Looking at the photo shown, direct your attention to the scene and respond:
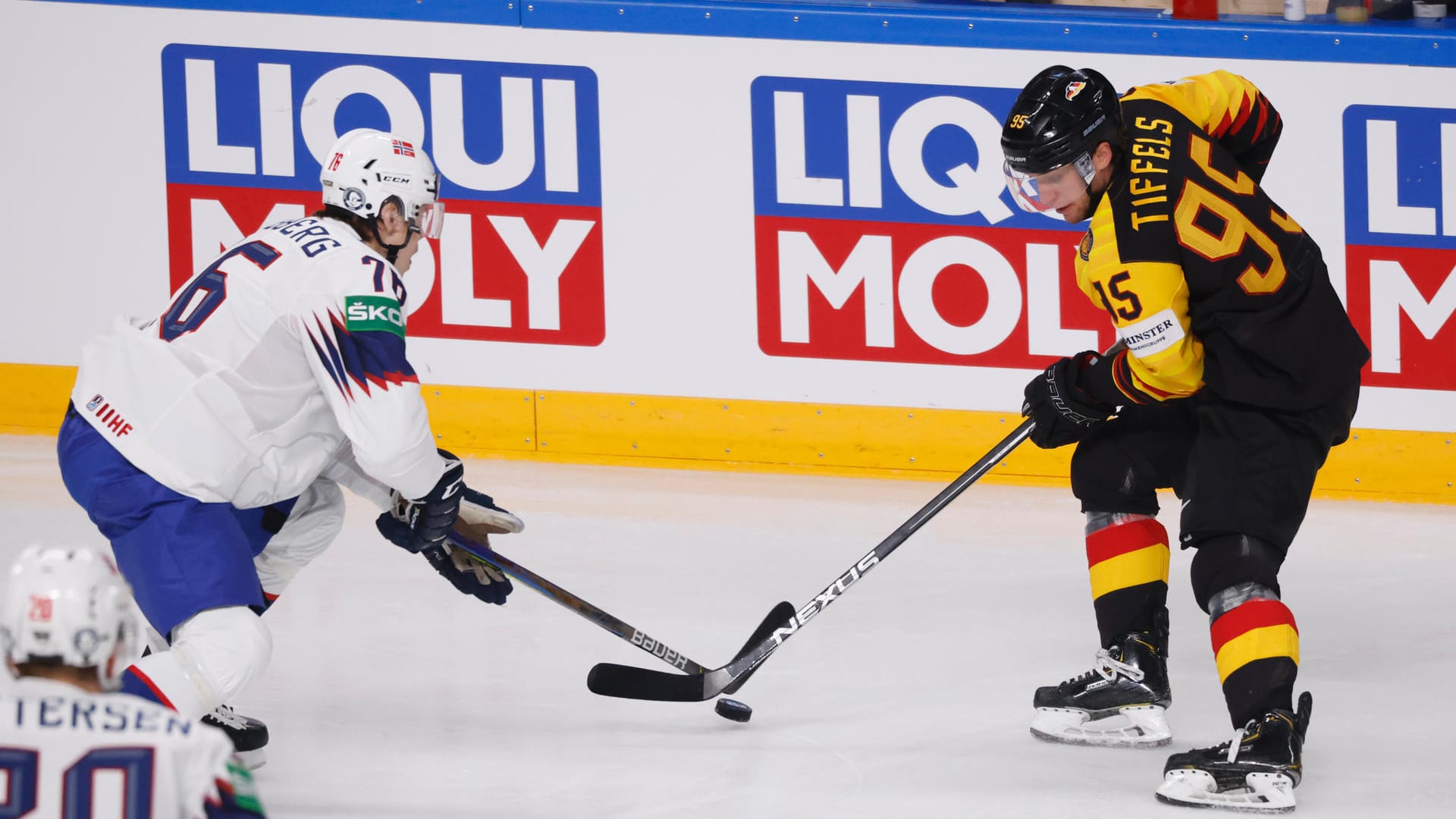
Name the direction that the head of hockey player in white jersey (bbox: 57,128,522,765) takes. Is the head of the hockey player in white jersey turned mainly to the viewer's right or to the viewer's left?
to the viewer's right

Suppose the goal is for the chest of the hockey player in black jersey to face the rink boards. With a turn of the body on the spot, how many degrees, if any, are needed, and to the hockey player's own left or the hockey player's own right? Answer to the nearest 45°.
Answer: approximately 45° to the hockey player's own right

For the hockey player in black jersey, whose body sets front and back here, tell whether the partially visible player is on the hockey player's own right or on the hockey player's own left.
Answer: on the hockey player's own left

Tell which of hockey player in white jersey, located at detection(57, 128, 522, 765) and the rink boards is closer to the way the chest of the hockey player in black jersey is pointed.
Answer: the hockey player in white jersey

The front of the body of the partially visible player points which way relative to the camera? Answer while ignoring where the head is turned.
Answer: away from the camera

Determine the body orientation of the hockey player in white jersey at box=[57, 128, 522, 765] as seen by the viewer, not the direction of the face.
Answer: to the viewer's right

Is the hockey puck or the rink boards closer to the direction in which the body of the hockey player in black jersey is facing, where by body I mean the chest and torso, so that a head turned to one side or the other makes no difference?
the hockey puck

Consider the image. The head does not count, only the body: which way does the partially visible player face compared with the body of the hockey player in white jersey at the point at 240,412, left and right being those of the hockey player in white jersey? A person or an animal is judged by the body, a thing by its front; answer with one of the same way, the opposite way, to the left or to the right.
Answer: to the left

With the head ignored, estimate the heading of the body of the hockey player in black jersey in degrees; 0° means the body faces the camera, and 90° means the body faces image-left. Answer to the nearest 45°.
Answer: approximately 90°
